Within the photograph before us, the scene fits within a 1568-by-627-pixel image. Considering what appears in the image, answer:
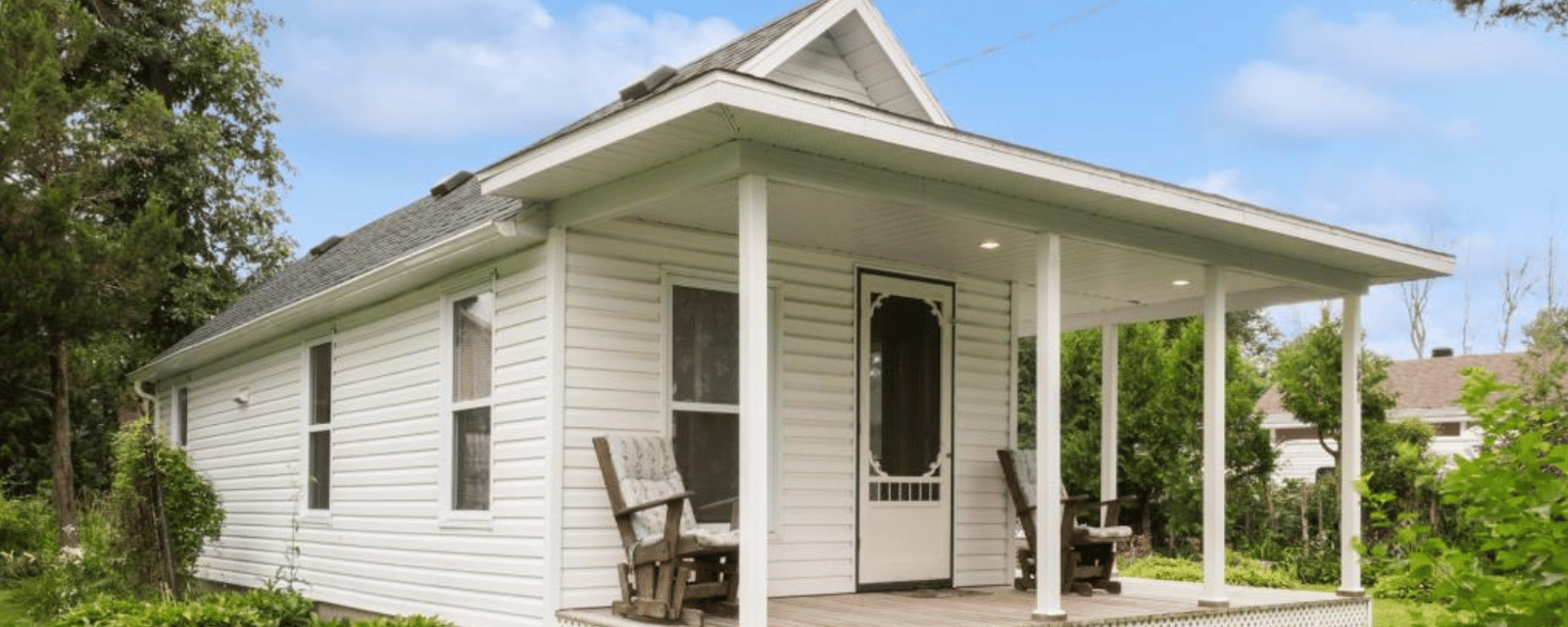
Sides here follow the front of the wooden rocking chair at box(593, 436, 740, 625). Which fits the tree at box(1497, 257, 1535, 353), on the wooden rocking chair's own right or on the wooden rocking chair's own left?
on the wooden rocking chair's own left

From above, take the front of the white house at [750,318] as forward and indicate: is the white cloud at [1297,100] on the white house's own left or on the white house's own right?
on the white house's own left

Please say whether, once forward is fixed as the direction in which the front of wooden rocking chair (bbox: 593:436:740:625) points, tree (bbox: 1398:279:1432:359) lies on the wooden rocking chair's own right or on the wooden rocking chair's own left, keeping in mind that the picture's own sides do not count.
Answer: on the wooden rocking chair's own left

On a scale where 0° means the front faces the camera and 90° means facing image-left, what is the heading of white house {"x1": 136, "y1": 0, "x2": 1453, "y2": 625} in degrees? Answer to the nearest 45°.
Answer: approximately 315°

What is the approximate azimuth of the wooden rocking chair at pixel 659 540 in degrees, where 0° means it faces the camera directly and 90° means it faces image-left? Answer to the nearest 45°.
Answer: approximately 315°

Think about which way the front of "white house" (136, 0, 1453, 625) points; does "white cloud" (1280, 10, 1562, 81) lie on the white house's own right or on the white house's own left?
on the white house's own left
